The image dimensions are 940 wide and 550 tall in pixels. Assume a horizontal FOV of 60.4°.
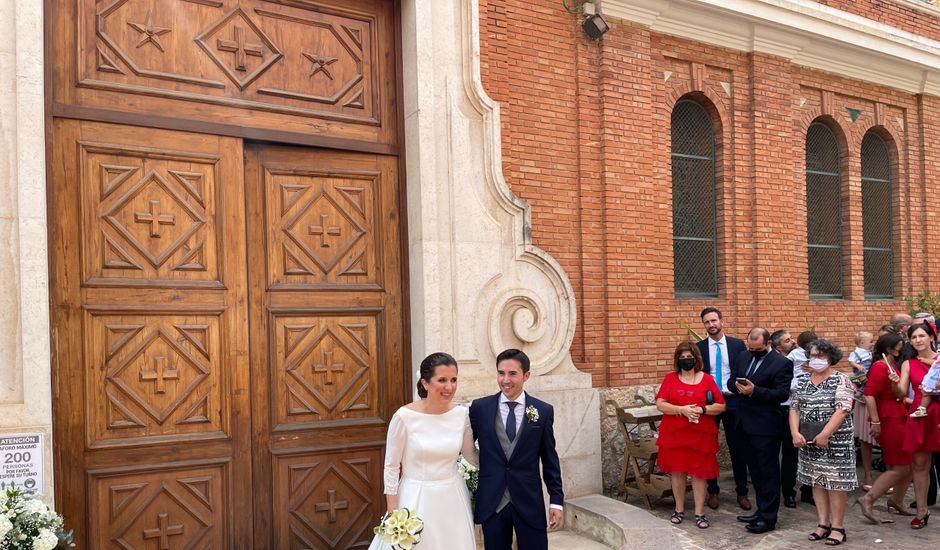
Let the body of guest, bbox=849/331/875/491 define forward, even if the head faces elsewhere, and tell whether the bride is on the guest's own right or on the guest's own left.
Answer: on the guest's own right

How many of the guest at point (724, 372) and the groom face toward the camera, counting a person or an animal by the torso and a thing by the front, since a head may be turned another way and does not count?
2

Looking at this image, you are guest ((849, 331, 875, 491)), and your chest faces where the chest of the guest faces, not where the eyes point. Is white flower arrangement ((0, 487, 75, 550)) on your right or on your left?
on your right

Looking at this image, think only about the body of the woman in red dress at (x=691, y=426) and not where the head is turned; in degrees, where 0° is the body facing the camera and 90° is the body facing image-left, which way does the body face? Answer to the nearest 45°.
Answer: approximately 0°

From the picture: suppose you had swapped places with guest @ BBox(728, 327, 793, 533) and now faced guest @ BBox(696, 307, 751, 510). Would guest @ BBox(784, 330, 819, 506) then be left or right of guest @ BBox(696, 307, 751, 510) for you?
right

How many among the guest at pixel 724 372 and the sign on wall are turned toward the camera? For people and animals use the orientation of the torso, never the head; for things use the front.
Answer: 2

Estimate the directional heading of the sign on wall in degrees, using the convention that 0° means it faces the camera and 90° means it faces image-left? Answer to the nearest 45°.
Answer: approximately 0°

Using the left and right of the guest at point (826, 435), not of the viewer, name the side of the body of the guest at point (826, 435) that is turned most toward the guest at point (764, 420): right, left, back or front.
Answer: right

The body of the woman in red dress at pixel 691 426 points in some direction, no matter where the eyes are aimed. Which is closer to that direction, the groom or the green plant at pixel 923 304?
the groom

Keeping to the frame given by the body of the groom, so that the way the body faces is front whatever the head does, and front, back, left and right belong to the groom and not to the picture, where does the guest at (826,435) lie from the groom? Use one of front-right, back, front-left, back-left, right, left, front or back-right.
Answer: back-left

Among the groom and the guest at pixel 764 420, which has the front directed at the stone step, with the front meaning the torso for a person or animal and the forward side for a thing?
the guest

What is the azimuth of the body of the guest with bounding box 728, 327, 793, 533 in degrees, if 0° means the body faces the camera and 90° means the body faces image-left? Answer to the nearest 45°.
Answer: approximately 45°

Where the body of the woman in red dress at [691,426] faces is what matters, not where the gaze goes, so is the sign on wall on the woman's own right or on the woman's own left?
on the woman's own right
